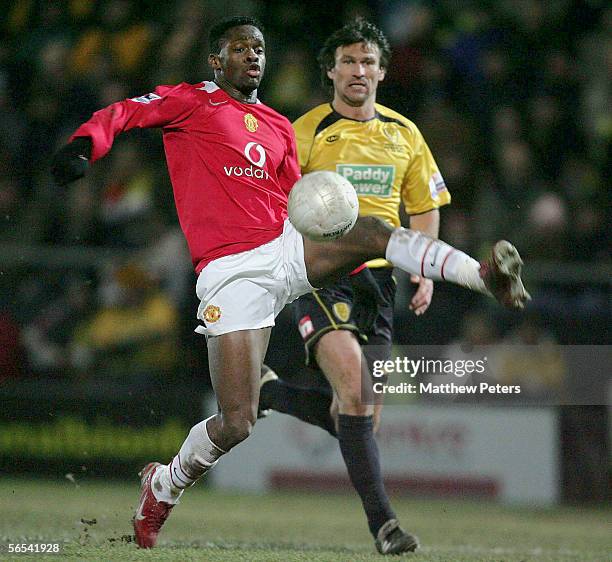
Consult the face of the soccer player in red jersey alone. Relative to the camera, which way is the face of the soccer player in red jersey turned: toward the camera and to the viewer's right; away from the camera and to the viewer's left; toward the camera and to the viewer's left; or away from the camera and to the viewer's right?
toward the camera and to the viewer's right

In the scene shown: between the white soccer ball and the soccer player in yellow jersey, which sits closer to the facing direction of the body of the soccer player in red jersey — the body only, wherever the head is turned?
the white soccer ball

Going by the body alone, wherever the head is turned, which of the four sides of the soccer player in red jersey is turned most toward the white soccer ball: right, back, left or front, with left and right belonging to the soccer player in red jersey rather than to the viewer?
front

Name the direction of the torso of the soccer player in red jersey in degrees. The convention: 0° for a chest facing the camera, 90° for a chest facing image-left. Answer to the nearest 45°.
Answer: approximately 315°
